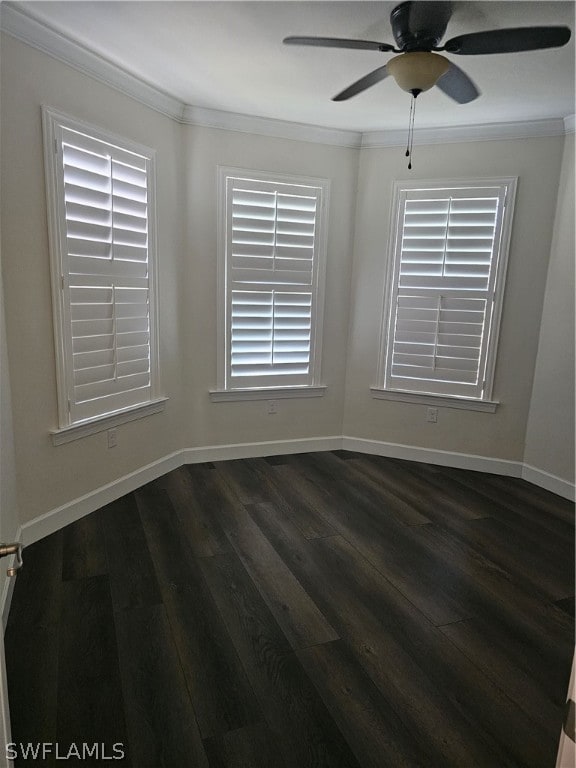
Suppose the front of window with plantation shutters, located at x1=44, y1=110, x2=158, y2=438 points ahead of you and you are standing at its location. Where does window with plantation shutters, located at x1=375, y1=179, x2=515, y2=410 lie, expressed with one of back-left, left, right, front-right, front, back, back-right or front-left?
front-left

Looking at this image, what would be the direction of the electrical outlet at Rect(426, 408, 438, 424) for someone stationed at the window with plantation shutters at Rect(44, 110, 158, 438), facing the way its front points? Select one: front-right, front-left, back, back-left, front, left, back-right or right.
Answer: front-left

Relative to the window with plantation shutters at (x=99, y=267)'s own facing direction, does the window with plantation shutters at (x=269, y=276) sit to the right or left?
on its left

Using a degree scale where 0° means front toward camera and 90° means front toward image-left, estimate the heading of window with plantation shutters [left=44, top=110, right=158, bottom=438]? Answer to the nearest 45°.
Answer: approximately 315°

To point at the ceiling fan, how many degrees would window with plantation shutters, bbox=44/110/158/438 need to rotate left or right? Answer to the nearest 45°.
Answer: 0° — it already faces it
